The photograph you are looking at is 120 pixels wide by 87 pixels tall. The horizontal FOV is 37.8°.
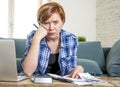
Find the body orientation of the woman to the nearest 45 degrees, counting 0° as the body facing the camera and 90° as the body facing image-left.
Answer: approximately 0°

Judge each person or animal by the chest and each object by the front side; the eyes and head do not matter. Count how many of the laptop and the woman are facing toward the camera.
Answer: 1

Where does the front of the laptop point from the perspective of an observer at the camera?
facing away from the viewer and to the right of the viewer
